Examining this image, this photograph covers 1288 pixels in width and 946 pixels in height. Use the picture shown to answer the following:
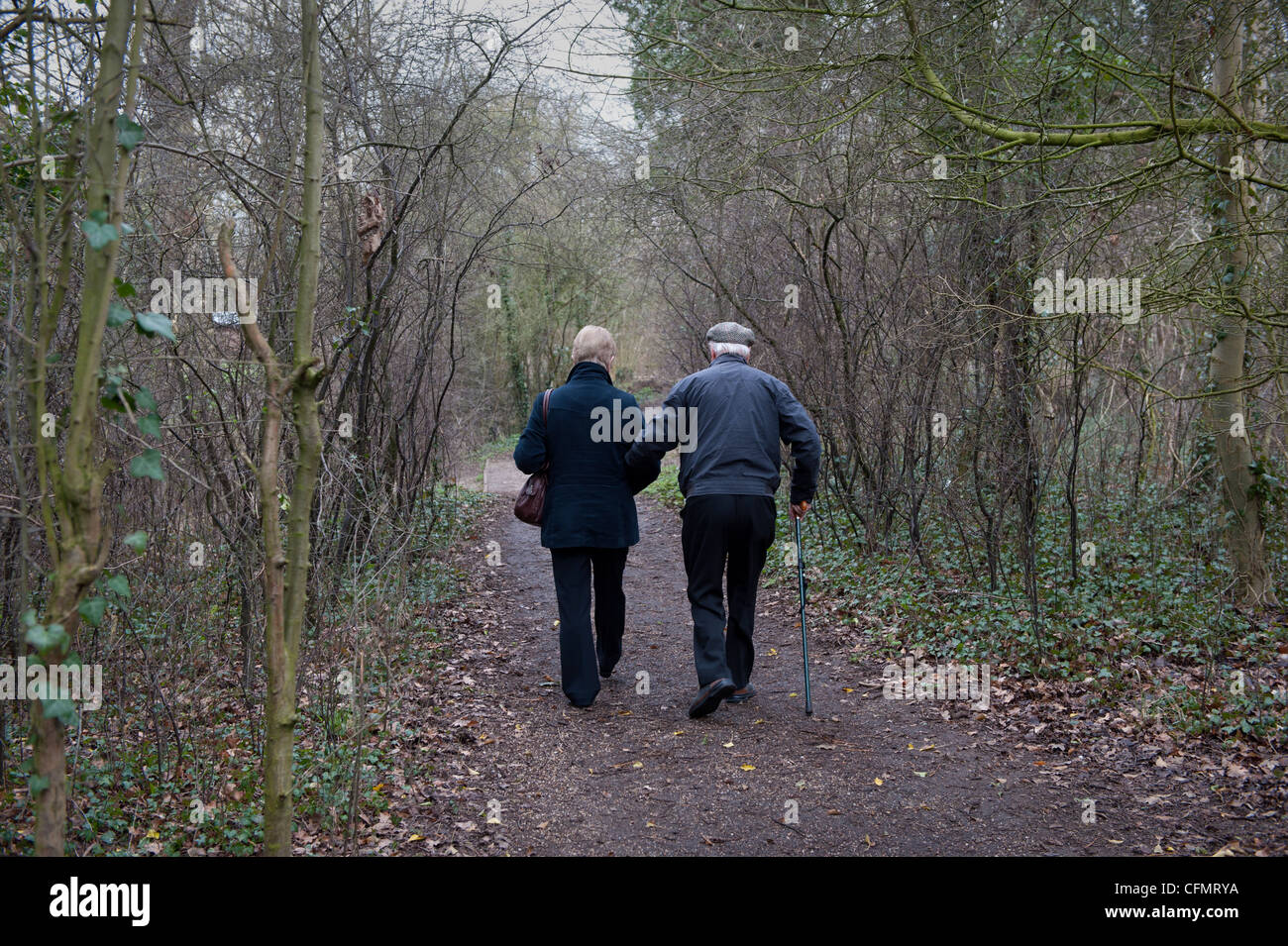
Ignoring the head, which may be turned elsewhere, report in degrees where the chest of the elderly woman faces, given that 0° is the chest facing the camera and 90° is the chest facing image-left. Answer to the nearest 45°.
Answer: approximately 180°

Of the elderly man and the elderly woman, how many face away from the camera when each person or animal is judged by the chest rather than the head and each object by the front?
2

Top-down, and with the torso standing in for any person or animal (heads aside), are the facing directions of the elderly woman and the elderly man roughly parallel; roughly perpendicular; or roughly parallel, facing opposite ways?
roughly parallel

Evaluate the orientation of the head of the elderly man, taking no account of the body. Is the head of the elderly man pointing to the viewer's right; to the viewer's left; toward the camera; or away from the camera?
away from the camera

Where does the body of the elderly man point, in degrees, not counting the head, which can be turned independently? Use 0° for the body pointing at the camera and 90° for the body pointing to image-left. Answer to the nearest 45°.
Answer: approximately 180°
